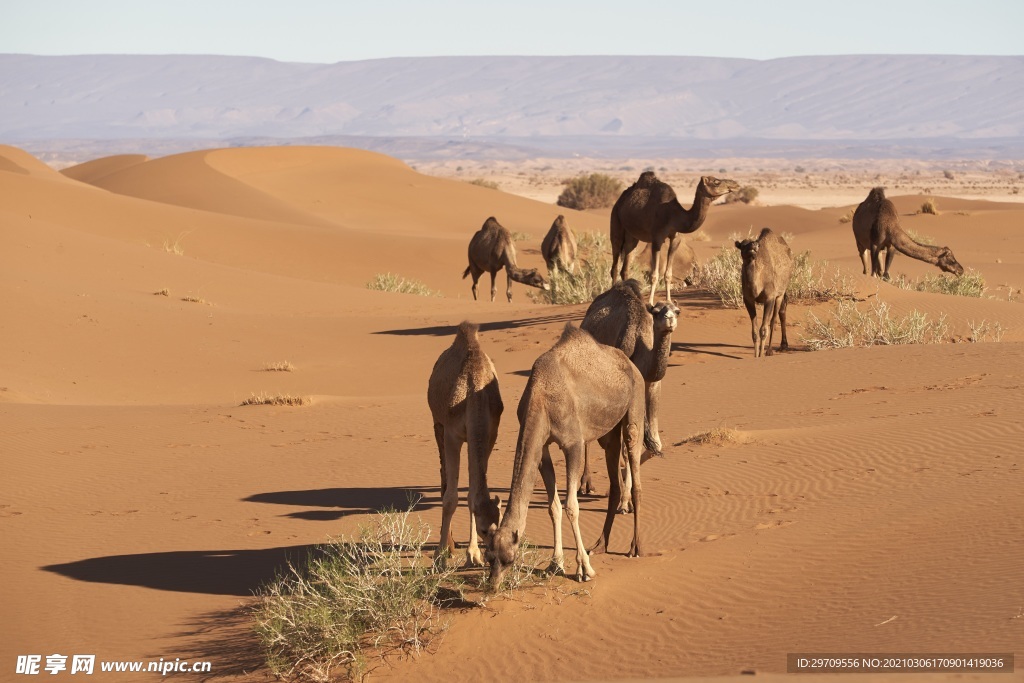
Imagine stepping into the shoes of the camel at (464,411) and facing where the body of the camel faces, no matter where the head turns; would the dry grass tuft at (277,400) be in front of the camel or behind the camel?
behind

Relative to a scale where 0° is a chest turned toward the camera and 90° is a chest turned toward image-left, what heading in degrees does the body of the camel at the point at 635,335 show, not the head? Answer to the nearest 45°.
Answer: approximately 315°

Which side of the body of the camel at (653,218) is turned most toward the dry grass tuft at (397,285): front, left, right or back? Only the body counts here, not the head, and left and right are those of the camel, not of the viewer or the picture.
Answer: back

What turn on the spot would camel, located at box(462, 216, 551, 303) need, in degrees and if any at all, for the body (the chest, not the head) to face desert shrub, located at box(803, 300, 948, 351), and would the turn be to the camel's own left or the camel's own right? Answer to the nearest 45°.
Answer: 0° — it already faces it

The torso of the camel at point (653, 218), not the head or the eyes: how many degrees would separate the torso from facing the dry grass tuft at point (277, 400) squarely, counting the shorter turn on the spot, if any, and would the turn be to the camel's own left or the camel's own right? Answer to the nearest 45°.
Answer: approximately 90° to the camel's own right

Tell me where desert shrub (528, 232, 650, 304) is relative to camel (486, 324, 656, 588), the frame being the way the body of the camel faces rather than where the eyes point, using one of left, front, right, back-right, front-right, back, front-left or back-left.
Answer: back-right

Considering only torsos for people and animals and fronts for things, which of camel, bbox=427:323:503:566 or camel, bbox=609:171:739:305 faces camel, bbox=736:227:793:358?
camel, bbox=609:171:739:305

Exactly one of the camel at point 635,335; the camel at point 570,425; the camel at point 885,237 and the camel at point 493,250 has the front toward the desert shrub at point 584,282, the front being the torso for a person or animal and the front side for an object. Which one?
the camel at point 493,250

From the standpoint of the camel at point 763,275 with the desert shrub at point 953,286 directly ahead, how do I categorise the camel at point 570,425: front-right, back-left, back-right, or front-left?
back-right

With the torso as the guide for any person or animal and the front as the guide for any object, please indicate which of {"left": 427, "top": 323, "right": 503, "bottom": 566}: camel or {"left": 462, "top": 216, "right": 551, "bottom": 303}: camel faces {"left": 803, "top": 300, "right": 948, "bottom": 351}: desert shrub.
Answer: {"left": 462, "top": 216, "right": 551, "bottom": 303}: camel

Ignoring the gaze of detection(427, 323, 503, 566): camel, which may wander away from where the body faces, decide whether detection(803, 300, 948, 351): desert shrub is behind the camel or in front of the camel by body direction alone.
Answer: behind
